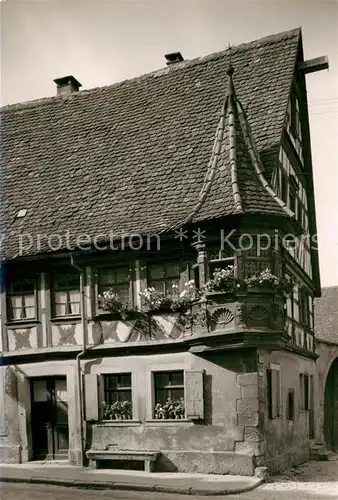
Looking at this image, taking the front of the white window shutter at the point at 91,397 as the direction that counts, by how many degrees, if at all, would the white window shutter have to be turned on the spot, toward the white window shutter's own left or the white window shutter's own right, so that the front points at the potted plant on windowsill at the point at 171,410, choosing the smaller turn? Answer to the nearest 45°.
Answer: approximately 45° to the white window shutter's own left

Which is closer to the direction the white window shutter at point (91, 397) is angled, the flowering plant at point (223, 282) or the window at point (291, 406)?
the flowering plant

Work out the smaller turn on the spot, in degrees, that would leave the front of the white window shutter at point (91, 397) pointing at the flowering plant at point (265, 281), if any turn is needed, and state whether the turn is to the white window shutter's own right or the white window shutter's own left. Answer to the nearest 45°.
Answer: approximately 45° to the white window shutter's own left

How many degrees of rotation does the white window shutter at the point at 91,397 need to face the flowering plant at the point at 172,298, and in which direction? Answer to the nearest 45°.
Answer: approximately 45° to its left

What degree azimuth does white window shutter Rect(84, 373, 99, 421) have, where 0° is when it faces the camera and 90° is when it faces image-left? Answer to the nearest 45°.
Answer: approximately 0°
